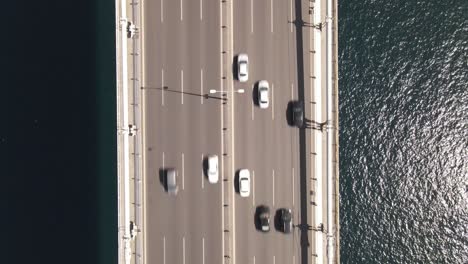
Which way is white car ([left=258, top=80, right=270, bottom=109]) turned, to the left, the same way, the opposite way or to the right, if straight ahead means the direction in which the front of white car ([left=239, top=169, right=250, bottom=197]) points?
the same way

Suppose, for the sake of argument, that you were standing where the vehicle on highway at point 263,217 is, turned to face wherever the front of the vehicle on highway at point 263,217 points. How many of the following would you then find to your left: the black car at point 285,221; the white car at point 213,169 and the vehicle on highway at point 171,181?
2

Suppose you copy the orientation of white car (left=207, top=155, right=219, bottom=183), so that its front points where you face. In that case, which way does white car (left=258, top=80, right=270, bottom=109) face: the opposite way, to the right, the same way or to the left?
the opposite way

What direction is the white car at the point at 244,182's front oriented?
away from the camera

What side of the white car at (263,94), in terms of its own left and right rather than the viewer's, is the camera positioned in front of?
back

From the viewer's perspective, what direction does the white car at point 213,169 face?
toward the camera

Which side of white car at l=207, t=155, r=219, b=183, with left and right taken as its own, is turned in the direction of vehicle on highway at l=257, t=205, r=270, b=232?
left

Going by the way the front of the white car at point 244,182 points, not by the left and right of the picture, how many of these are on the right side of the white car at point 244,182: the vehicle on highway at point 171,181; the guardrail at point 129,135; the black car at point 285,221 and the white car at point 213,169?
1

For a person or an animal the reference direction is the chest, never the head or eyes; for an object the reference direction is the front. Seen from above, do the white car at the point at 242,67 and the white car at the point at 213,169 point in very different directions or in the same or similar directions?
very different directions

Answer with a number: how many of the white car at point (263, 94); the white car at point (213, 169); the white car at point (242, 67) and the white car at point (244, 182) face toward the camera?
1

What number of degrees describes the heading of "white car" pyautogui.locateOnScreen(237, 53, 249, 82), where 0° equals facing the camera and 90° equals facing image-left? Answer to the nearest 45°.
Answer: approximately 180°

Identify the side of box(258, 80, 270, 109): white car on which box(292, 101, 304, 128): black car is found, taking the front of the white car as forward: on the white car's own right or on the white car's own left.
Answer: on the white car's own right

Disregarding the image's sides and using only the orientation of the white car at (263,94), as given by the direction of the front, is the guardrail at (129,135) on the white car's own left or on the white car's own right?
on the white car's own left

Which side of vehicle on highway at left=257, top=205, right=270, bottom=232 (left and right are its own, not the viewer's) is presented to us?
back
